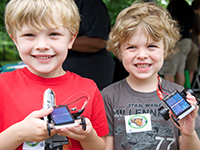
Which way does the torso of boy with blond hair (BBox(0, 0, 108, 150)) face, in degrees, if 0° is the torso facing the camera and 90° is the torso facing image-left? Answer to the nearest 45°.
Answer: approximately 0°

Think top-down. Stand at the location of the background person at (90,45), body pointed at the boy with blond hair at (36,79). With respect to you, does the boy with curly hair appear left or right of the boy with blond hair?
left

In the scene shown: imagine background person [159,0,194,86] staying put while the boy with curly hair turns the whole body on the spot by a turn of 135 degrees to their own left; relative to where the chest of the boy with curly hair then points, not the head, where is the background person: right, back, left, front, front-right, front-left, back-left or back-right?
front-left
